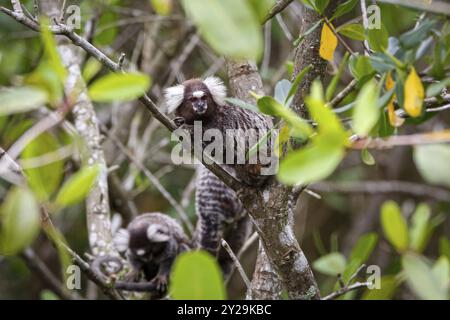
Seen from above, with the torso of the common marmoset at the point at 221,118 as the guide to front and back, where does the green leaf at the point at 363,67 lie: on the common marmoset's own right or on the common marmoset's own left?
on the common marmoset's own left

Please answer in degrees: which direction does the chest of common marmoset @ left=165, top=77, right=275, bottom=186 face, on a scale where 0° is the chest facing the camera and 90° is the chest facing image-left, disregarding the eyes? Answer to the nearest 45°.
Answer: approximately 45°

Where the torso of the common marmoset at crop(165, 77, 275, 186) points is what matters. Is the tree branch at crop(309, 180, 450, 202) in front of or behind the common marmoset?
behind

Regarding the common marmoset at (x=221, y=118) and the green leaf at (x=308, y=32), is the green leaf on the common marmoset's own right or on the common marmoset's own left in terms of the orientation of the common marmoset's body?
on the common marmoset's own left

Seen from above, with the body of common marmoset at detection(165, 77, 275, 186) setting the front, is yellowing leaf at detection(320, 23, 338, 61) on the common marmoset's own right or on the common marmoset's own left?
on the common marmoset's own left

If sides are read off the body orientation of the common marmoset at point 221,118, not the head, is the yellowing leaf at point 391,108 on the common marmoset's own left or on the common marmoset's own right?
on the common marmoset's own left
